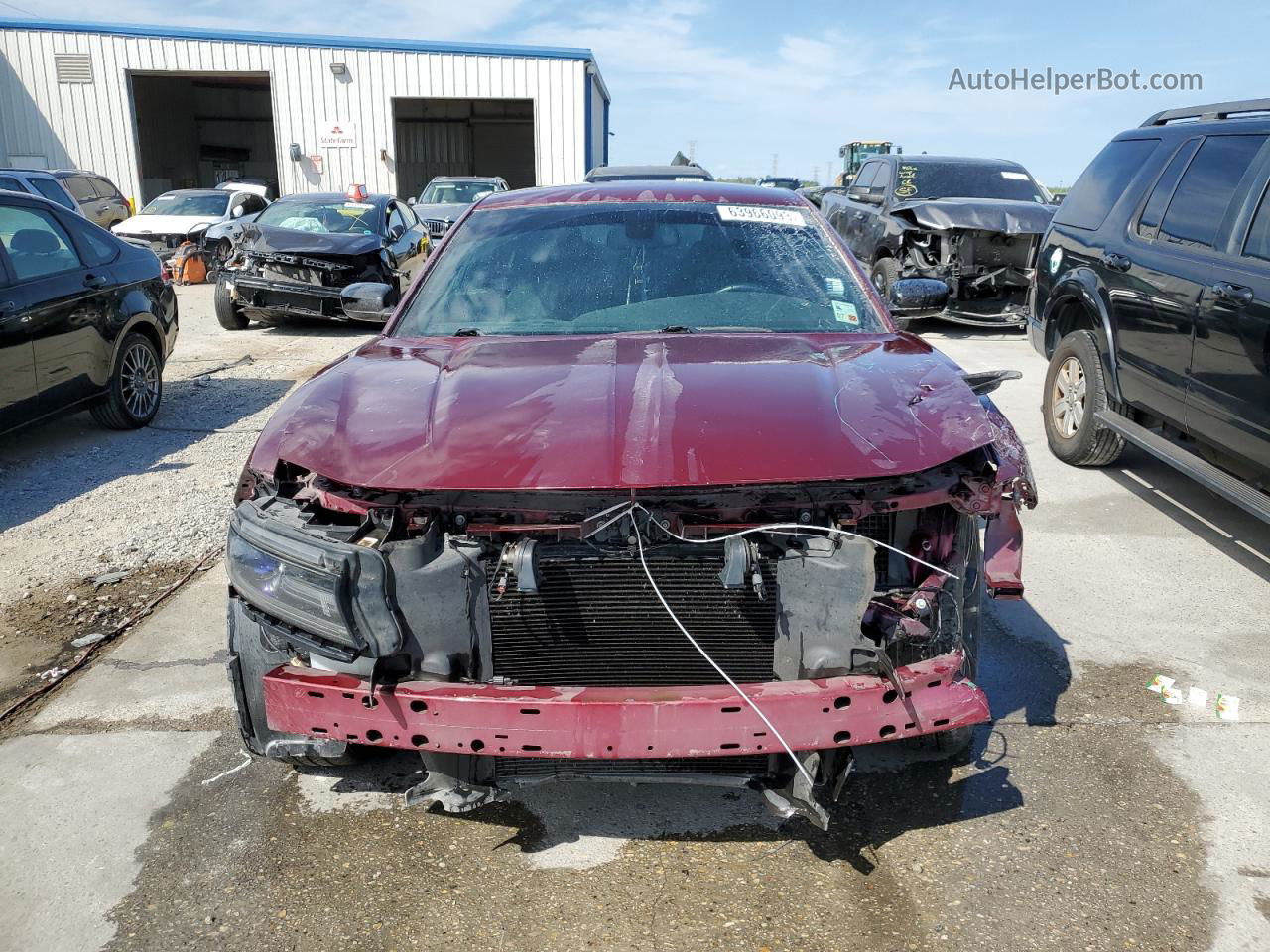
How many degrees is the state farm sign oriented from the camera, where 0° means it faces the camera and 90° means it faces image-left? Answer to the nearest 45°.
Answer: approximately 0°

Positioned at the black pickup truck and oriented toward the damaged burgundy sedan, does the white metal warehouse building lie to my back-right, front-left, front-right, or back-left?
back-right

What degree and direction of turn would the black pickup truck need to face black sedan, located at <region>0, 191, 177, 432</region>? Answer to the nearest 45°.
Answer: approximately 90° to its right

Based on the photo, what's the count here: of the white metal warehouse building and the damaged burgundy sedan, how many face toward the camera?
2

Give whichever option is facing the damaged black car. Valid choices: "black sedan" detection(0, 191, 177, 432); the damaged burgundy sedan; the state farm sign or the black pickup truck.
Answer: the state farm sign

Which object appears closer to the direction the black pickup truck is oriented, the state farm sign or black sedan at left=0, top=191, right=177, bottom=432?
the black sedan

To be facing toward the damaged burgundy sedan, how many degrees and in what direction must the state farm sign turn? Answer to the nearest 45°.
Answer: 0° — it already faces it

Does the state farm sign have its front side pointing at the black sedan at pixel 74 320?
yes

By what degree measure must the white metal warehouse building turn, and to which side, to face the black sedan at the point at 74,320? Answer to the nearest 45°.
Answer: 0° — it already faces it

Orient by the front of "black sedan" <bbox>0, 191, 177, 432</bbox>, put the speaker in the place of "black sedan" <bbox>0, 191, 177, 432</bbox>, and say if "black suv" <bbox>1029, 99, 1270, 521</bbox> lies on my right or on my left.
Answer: on my left

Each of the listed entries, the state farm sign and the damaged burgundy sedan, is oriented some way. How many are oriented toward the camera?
2

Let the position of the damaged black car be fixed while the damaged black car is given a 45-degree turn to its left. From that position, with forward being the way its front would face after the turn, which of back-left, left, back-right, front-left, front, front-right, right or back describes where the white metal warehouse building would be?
back

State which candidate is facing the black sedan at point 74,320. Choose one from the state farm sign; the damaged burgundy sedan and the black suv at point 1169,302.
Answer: the state farm sign

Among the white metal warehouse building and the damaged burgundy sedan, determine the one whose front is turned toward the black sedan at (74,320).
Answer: the white metal warehouse building
